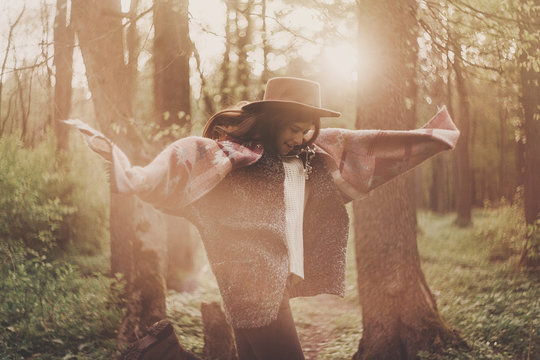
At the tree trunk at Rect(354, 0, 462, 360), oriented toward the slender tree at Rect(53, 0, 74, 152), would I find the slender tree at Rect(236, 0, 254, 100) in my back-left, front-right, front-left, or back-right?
front-right

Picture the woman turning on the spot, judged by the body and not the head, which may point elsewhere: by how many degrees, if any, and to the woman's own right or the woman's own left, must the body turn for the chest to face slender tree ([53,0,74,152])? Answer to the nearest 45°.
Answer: approximately 180°

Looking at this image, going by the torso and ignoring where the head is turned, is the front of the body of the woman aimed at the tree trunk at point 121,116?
no

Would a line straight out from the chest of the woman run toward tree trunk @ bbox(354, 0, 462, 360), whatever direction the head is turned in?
no

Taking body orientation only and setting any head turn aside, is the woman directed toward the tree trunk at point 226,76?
no

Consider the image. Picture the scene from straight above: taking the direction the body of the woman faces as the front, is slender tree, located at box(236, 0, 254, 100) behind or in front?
behind

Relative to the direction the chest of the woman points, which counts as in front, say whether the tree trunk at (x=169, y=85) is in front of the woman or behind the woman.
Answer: behind

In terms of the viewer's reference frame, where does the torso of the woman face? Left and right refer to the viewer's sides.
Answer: facing the viewer and to the right of the viewer

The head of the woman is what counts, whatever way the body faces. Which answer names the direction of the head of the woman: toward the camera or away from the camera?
toward the camera
